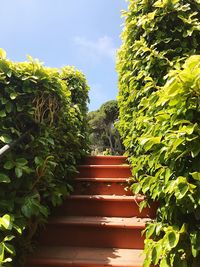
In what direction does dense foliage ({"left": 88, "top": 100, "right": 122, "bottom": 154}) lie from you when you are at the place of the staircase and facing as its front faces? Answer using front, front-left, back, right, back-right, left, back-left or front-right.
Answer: back

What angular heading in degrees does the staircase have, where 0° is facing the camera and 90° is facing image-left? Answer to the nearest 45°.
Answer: approximately 0°

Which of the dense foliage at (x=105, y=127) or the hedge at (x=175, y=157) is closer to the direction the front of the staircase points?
the hedge
